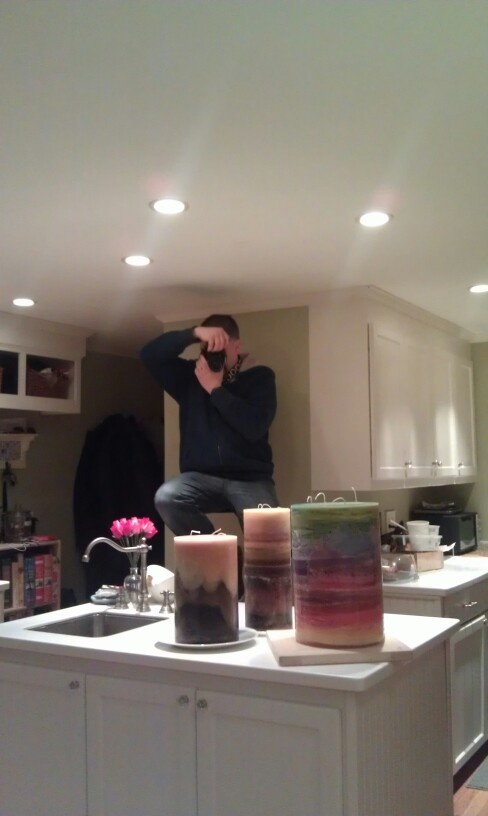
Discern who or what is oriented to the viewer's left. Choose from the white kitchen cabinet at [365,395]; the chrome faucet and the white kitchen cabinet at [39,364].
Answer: the chrome faucet

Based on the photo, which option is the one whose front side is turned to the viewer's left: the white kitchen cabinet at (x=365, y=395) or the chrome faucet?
the chrome faucet

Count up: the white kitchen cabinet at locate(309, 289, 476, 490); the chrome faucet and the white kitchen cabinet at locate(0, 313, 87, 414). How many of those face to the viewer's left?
1

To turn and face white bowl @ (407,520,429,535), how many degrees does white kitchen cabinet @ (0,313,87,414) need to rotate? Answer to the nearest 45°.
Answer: approximately 45° to its left

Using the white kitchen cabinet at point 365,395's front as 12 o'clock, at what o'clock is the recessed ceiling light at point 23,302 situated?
The recessed ceiling light is roughly at 4 o'clock from the white kitchen cabinet.

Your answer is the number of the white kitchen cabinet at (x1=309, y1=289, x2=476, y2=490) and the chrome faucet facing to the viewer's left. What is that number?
1

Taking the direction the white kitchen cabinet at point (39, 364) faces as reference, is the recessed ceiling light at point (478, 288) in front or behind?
in front

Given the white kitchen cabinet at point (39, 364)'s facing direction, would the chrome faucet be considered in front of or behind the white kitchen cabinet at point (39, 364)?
in front

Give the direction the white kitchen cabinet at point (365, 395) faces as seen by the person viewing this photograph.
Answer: facing the viewer and to the right of the viewer

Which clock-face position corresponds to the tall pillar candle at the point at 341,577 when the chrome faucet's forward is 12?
The tall pillar candle is roughly at 8 o'clock from the chrome faucet.

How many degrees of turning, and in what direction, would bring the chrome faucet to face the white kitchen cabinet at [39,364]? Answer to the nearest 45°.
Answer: approximately 90° to its right

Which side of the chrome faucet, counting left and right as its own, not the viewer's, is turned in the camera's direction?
left

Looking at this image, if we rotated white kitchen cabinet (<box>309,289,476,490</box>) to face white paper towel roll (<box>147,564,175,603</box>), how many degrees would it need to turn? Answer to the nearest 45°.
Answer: approximately 90° to its right
